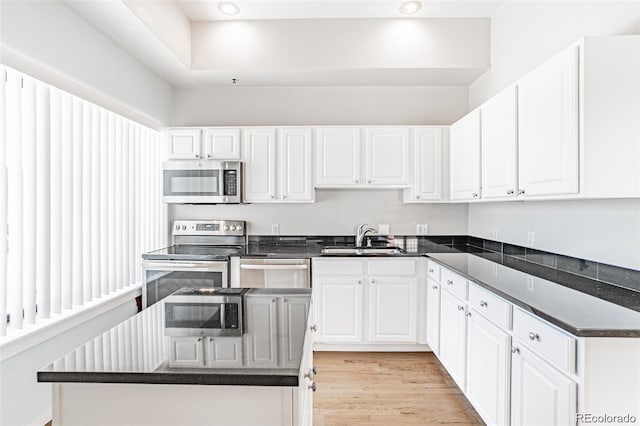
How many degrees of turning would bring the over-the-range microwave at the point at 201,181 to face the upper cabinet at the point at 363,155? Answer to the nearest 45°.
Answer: approximately 90° to its left

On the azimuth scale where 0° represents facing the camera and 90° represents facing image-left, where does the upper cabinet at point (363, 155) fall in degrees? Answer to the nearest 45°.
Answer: approximately 0°

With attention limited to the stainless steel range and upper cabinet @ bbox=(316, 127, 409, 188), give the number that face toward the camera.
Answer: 2

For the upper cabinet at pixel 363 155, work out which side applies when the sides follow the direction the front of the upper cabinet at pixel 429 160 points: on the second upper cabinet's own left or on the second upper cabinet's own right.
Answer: on the second upper cabinet's own right

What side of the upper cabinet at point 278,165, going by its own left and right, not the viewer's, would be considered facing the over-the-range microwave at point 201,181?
right

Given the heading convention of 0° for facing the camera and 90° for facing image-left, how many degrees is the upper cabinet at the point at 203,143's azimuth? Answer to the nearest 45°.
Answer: approximately 0°

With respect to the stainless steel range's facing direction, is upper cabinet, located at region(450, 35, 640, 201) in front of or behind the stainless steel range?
in front

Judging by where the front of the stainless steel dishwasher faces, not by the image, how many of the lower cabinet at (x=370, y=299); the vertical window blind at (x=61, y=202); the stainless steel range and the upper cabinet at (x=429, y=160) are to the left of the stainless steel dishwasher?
2

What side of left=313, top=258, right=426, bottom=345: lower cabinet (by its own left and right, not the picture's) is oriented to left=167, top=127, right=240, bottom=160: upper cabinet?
right
